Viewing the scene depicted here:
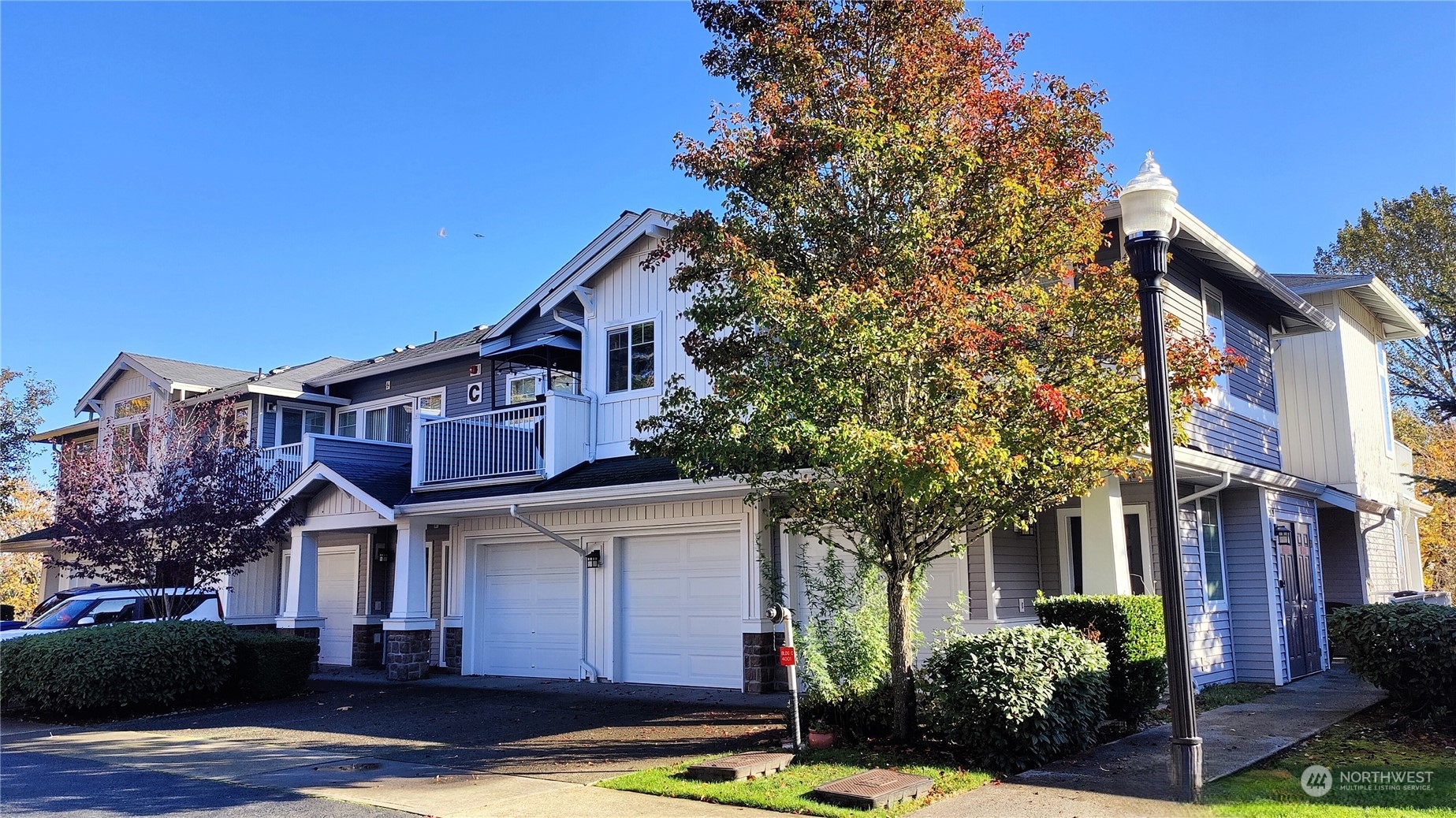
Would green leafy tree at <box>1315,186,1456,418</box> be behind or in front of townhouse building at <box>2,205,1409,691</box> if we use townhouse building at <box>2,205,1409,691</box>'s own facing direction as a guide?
behind

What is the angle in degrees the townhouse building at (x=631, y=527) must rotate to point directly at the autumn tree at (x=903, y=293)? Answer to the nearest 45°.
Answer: approximately 45° to its left

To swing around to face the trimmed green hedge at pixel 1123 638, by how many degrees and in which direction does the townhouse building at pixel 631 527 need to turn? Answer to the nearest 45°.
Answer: approximately 90° to its left

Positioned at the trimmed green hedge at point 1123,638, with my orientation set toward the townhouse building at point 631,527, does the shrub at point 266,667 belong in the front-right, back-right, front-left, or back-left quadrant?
front-left

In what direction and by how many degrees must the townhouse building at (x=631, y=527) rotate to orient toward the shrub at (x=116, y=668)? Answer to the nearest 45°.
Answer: approximately 45° to its right

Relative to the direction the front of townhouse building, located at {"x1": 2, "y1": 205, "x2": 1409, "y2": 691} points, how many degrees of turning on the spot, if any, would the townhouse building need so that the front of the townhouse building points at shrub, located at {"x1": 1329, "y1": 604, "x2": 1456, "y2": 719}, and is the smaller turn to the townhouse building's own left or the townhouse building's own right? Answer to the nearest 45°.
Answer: approximately 90° to the townhouse building's own left

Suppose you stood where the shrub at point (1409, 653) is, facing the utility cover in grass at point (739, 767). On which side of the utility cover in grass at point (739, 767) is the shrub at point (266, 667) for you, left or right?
right

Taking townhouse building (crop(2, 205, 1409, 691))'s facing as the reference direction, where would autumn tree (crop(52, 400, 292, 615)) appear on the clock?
The autumn tree is roughly at 2 o'clock from the townhouse building.

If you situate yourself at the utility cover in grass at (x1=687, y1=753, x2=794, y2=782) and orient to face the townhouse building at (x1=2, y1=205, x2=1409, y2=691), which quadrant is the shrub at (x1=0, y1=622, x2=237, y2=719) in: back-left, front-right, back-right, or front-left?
front-left

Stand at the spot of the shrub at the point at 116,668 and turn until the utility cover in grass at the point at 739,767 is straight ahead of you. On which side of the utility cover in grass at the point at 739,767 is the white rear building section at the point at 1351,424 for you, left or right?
left
